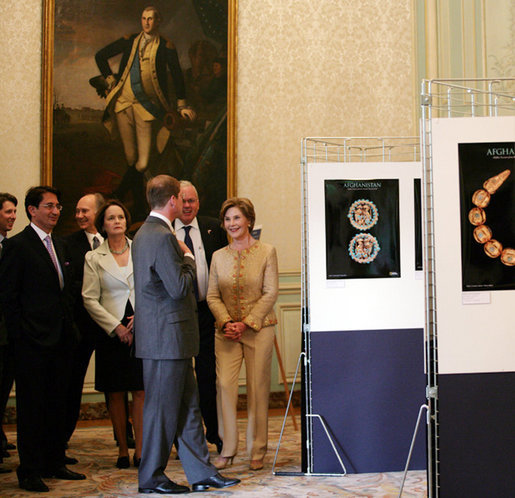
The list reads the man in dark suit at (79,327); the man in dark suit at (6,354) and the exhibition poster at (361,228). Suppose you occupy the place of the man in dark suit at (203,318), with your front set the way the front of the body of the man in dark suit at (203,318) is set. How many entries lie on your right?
2

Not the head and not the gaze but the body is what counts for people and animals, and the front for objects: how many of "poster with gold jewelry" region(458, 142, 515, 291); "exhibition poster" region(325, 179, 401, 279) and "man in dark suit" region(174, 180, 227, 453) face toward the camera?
3

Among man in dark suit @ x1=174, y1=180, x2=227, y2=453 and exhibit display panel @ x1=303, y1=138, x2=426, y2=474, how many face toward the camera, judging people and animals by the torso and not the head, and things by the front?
2

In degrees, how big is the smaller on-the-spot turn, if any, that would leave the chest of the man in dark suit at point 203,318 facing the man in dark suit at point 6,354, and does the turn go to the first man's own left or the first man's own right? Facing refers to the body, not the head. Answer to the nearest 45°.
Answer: approximately 90° to the first man's own right

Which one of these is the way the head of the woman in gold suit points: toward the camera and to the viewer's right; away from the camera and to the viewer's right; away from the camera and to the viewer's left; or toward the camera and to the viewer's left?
toward the camera and to the viewer's left

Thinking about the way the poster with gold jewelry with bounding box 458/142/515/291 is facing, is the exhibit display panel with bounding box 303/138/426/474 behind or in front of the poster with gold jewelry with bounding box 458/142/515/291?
behind

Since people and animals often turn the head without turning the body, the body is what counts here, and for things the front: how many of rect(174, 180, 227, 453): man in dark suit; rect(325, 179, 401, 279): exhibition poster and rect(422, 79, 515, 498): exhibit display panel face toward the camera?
3

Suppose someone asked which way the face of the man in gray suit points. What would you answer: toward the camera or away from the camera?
away from the camera

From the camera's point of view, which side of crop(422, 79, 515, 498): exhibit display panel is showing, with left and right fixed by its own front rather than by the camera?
front

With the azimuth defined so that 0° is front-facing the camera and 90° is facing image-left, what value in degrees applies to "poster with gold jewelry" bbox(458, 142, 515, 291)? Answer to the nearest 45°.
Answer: approximately 0°

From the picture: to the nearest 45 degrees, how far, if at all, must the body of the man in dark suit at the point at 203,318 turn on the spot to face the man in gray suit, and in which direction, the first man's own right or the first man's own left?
0° — they already face them

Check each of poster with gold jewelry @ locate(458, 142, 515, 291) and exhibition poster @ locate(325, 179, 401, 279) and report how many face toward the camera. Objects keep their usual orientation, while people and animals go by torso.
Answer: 2
